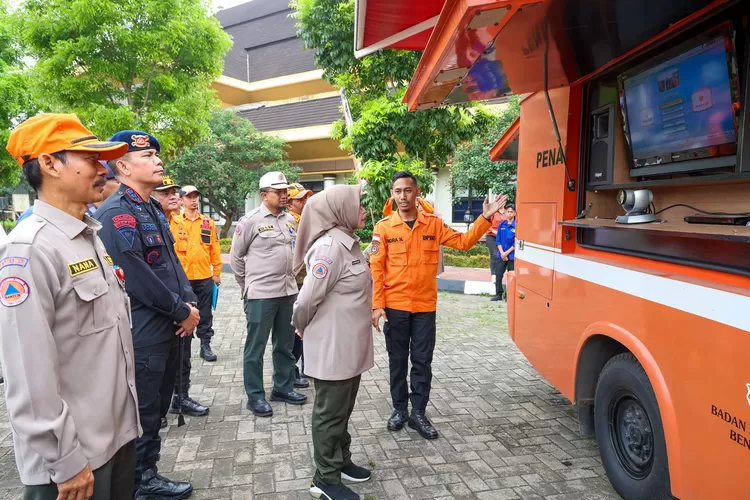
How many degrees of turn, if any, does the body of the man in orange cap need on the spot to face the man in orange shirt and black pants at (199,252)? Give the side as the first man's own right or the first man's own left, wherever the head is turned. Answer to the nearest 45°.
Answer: approximately 90° to the first man's own left

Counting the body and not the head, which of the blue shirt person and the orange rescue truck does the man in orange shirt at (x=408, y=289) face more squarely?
the orange rescue truck

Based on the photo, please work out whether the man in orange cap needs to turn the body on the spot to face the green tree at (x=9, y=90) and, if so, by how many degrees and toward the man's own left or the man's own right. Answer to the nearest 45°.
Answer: approximately 90° to the man's own left

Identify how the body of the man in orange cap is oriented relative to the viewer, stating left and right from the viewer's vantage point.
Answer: facing to the right of the viewer

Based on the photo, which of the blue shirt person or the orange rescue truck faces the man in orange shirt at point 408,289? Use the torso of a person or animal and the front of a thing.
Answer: the blue shirt person

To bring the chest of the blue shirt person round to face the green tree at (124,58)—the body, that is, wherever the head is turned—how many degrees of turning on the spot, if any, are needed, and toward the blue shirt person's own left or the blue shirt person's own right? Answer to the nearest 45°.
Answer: approximately 90° to the blue shirt person's own right

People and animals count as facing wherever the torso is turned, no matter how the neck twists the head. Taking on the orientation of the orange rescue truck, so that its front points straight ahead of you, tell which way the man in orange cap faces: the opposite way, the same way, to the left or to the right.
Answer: to the left

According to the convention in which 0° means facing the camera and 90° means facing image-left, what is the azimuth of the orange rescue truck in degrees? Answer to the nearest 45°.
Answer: approximately 315°

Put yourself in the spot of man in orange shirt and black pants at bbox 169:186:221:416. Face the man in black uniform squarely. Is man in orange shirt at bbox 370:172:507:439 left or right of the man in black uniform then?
left

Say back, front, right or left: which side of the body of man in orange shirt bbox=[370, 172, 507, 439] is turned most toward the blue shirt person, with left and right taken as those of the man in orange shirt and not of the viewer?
back

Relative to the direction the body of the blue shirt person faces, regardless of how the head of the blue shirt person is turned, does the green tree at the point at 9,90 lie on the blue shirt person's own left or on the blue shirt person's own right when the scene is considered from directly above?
on the blue shirt person's own right
